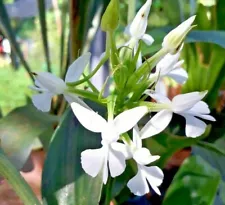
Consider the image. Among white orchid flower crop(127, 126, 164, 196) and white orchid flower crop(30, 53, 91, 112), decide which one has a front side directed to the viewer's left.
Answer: white orchid flower crop(30, 53, 91, 112)

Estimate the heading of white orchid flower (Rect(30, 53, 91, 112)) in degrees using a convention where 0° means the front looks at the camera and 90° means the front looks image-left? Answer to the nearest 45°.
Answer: approximately 90°

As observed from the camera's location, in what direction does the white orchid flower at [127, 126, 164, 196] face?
facing the viewer and to the right of the viewer
